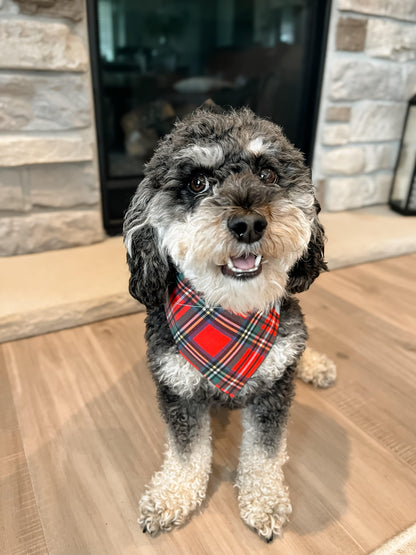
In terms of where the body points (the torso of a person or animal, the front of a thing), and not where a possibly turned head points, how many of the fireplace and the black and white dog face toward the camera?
2

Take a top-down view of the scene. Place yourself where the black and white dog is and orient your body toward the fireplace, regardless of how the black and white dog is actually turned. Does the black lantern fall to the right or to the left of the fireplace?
right

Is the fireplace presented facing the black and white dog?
yes

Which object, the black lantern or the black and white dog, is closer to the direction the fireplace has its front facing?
the black and white dog

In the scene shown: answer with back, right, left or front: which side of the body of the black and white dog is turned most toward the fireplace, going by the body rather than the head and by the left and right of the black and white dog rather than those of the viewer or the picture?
back

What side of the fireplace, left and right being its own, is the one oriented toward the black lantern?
left

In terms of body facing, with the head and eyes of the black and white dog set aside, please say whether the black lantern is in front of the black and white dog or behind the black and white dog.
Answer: behind

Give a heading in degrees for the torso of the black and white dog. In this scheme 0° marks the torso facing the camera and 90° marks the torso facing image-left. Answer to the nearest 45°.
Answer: approximately 0°

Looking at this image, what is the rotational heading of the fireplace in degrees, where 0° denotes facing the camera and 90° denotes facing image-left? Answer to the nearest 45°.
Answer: approximately 0°
